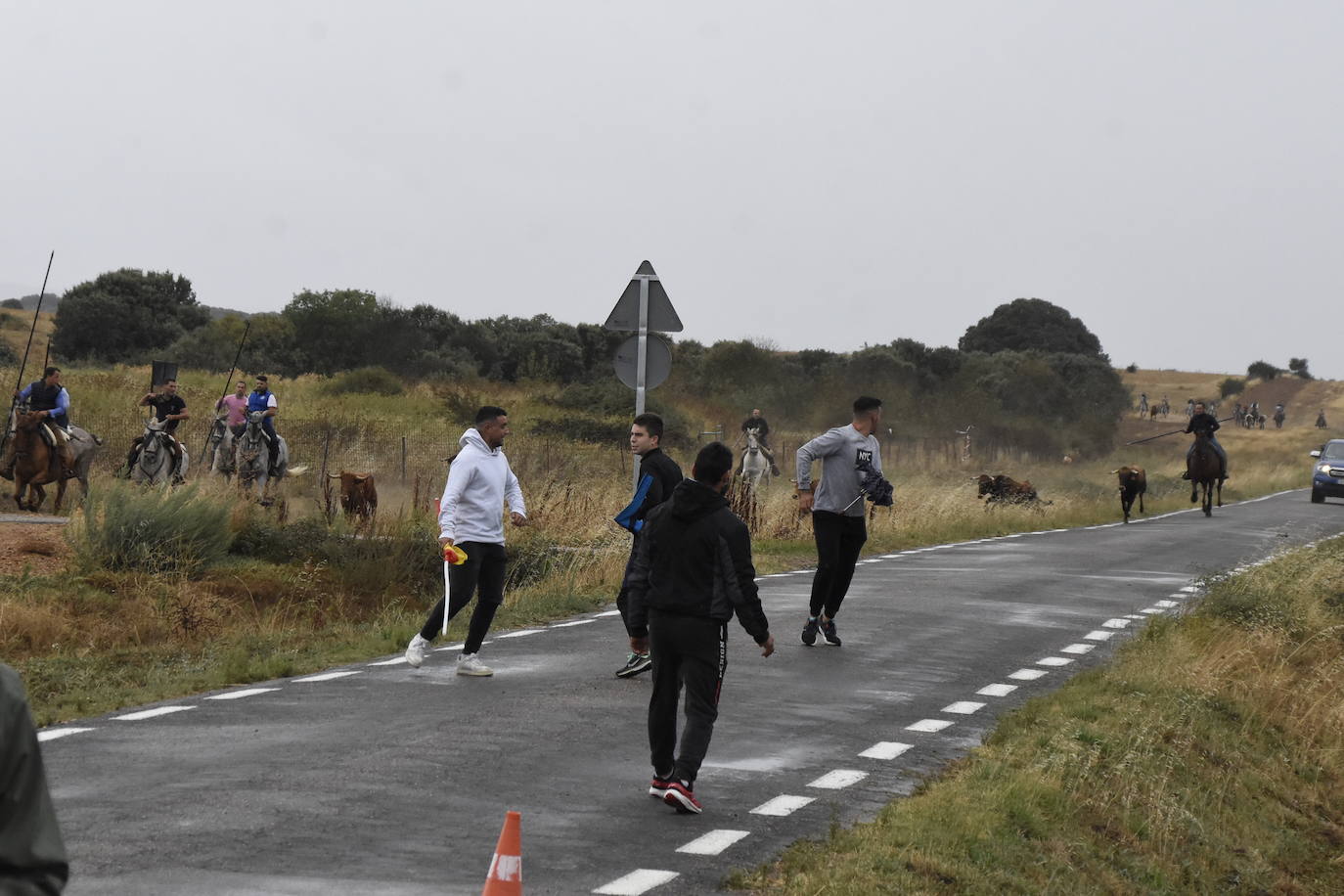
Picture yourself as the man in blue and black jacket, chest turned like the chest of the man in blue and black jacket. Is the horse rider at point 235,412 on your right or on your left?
on your right

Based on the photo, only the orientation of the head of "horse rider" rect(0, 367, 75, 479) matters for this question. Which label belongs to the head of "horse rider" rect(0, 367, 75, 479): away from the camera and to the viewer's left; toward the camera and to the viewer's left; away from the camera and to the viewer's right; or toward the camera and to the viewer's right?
toward the camera and to the viewer's right

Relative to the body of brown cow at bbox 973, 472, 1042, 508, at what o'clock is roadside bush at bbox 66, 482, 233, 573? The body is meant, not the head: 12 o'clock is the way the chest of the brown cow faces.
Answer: The roadside bush is roughly at 10 o'clock from the brown cow.

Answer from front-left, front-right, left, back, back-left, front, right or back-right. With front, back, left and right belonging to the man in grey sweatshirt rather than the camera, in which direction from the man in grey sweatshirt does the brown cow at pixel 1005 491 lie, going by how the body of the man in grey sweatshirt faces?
back-left

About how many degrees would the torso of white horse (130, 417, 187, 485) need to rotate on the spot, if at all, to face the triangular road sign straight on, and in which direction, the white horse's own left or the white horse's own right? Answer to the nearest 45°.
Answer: approximately 45° to the white horse's own left

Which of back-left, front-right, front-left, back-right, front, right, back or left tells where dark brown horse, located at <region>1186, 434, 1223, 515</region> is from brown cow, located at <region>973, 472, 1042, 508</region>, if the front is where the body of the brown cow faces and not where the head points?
back

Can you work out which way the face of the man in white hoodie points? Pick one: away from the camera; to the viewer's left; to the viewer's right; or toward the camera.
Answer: to the viewer's right

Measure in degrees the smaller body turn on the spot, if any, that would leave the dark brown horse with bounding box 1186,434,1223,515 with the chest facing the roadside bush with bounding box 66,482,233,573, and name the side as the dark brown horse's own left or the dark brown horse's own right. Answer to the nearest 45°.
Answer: approximately 45° to the dark brown horse's own right

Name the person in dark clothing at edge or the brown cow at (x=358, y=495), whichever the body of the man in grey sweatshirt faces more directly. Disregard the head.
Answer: the person in dark clothing at edge

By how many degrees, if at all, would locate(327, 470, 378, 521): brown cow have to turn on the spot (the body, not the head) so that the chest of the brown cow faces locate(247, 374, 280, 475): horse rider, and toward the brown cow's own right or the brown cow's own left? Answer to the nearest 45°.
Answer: approximately 90° to the brown cow's own right

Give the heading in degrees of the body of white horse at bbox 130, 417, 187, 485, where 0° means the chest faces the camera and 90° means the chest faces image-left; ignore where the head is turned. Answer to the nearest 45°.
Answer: approximately 0°
